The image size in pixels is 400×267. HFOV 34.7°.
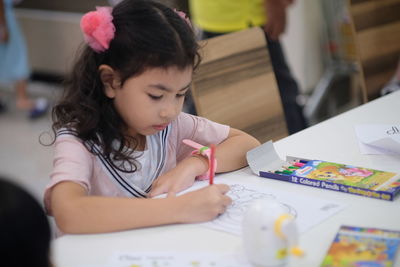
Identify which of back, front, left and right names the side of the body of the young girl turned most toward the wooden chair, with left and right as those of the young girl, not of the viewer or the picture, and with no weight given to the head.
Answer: left

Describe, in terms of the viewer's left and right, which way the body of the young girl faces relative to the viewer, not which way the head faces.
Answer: facing the viewer and to the right of the viewer

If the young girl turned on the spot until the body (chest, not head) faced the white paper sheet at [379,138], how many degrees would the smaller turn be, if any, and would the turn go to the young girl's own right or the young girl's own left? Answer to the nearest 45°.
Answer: approximately 45° to the young girl's own left
